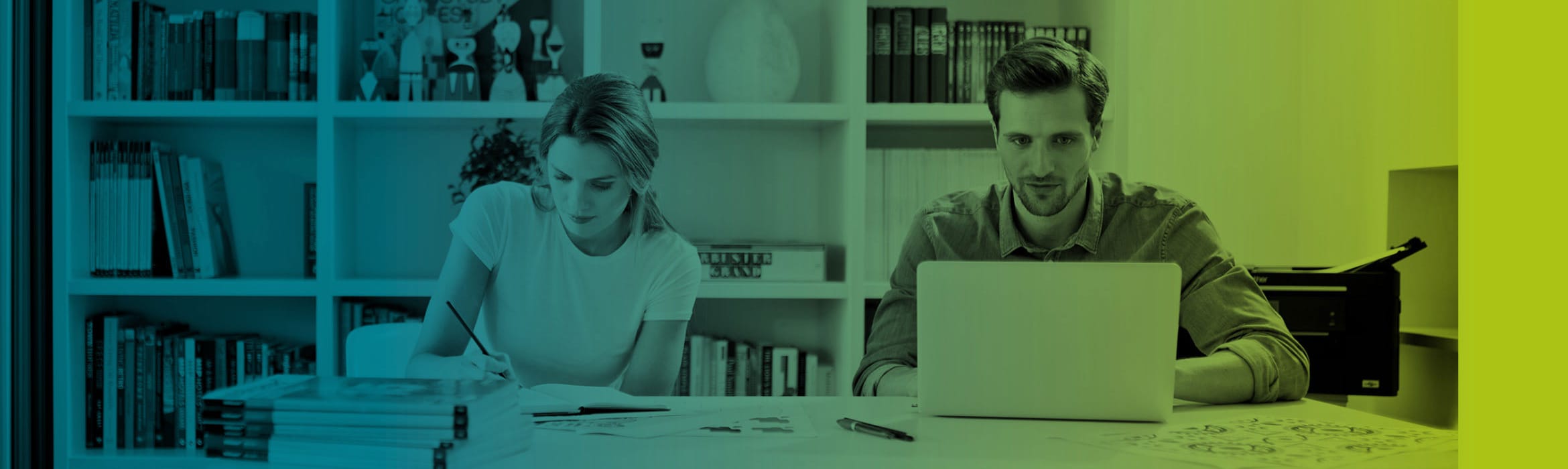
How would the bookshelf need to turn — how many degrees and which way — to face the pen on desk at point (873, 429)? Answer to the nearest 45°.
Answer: approximately 45° to its left

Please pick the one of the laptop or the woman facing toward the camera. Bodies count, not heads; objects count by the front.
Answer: the woman

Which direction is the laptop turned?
away from the camera

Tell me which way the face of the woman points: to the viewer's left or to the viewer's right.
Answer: to the viewer's left

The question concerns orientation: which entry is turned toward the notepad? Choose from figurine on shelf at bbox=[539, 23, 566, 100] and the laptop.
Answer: the figurine on shelf

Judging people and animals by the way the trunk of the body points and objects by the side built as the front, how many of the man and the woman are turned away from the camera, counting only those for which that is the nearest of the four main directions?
0

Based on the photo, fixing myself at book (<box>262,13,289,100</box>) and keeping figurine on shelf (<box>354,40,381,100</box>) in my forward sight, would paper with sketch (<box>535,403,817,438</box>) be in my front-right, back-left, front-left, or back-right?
front-right

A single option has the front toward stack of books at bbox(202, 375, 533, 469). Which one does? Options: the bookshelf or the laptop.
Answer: the bookshelf

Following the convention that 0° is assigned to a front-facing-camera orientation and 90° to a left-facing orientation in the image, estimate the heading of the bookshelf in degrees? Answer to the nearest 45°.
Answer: approximately 0°

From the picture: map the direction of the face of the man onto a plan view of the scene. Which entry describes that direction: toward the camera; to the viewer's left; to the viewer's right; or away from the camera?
toward the camera

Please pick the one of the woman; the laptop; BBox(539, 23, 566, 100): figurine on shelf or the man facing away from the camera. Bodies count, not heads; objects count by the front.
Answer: the laptop

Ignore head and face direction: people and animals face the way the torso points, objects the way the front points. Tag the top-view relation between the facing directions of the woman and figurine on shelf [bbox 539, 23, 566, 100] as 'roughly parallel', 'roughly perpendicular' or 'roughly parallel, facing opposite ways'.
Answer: roughly parallel

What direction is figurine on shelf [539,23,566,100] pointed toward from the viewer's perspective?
toward the camera

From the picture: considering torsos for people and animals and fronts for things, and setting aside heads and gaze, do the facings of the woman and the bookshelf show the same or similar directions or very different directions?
same or similar directions
